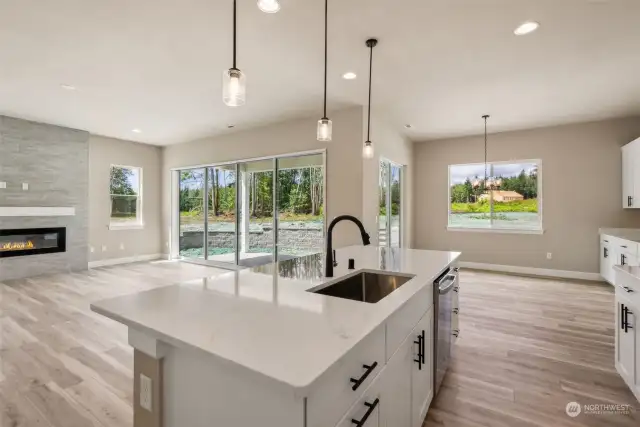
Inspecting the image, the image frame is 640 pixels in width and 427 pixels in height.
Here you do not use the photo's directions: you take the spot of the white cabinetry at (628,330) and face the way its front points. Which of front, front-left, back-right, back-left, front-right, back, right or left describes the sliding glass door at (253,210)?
front

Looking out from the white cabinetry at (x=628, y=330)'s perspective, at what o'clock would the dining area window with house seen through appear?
The dining area window with house seen through is roughly at 2 o'clock from the white cabinetry.

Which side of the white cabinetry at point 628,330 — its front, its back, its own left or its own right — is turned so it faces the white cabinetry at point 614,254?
right

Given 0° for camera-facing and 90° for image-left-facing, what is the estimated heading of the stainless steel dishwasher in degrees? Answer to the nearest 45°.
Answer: approximately 270°

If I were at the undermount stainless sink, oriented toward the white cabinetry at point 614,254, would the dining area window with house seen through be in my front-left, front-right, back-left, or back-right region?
front-left

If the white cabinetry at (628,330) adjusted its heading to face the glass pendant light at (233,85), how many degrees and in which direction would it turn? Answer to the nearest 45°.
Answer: approximately 45° to its left

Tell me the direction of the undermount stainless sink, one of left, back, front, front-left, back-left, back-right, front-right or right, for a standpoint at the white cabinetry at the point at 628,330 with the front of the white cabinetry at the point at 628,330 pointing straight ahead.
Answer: front-left

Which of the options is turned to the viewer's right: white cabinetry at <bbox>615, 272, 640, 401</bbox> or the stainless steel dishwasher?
the stainless steel dishwasher

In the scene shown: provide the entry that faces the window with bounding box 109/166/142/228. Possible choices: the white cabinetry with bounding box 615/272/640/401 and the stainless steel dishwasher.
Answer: the white cabinetry

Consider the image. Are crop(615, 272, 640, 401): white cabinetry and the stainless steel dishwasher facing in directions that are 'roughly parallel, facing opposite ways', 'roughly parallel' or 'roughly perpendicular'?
roughly parallel, facing opposite ways

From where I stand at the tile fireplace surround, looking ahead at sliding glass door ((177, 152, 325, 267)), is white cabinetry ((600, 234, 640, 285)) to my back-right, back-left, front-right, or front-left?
front-right

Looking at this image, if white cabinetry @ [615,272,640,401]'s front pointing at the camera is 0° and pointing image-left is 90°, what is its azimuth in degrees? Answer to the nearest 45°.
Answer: approximately 90°

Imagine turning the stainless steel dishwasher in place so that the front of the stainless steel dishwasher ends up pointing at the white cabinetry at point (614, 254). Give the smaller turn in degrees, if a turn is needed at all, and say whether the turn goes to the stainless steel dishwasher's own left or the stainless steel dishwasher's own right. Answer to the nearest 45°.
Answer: approximately 45° to the stainless steel dishwasher's own left
